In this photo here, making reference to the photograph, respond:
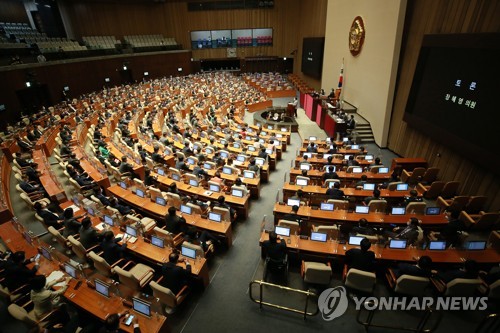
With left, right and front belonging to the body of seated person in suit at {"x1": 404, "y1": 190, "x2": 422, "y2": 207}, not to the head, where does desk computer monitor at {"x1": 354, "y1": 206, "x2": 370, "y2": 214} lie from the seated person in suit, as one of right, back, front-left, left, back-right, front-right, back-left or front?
back-left

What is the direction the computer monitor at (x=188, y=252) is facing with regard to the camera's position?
facing the viewer and to the left of the viewer

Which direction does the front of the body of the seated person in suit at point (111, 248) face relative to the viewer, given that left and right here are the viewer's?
facing away from the viewer and to the right of the viewer

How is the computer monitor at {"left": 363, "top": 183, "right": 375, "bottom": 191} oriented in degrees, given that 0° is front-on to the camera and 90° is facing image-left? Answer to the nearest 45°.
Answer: approximately 0°

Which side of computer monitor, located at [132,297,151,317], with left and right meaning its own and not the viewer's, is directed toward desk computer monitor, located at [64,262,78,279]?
right

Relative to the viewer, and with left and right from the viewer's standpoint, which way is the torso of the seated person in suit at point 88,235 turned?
facing away from the viewer and to the right of the viewer

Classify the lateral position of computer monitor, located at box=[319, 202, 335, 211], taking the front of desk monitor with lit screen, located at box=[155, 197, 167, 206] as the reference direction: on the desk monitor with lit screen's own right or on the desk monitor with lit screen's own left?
on the desk monitor with lit screen's own left

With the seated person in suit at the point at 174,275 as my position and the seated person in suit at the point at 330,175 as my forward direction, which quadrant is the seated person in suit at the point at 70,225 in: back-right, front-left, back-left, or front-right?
back-left

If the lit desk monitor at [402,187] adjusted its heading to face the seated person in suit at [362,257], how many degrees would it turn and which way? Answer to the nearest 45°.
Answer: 0° — it already faces them

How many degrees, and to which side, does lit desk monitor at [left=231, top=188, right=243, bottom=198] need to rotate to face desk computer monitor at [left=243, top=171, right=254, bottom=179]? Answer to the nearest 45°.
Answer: approximately 135° to its right

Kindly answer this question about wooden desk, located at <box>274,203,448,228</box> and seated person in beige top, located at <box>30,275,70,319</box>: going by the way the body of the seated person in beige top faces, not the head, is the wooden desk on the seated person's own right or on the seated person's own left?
on the seated person's own right

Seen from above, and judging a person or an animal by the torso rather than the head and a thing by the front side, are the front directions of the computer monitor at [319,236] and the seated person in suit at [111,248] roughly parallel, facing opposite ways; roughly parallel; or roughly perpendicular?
roughly parallel, facing opposite ways
